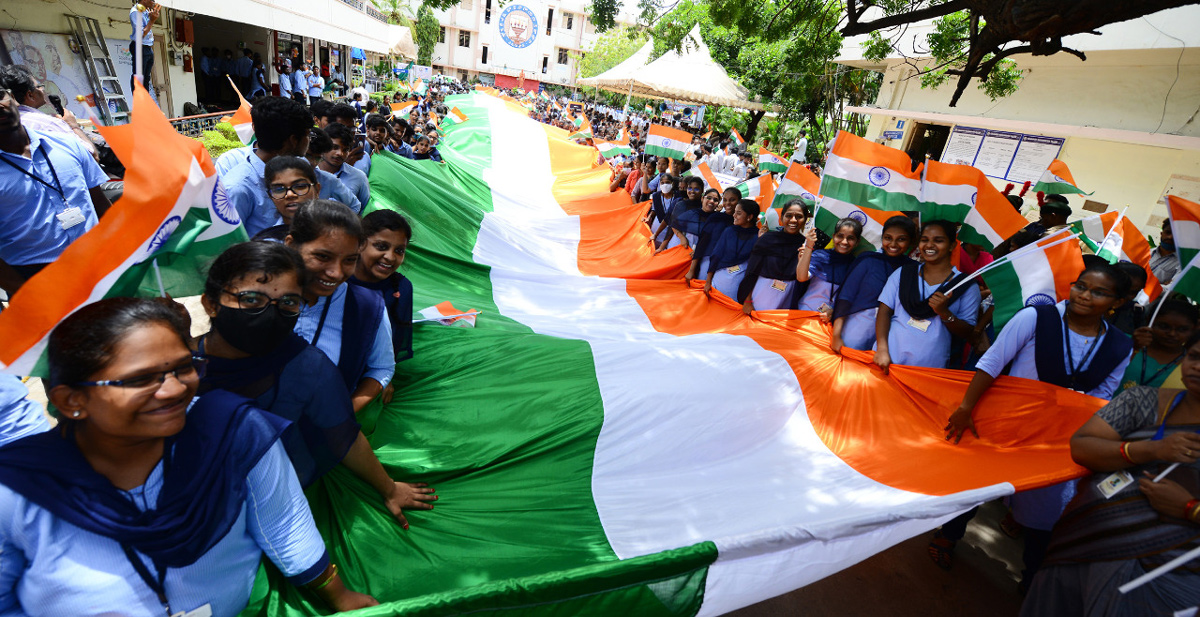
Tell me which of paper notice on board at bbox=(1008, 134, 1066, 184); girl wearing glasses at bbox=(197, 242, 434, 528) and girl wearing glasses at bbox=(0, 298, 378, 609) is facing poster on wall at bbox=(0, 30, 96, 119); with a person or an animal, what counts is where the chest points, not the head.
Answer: the paper notice on board

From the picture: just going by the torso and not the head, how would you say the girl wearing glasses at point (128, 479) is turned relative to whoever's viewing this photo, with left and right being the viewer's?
facing the viewer and to the right of the viewer

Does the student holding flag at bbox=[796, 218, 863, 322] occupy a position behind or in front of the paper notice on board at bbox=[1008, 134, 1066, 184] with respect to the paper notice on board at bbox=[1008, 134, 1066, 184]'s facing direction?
in front

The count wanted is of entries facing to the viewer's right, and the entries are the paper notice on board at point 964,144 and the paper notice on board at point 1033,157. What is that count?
0

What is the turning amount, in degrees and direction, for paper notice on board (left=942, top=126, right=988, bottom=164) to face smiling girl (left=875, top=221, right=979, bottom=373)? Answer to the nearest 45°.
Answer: approximately 45° to its left

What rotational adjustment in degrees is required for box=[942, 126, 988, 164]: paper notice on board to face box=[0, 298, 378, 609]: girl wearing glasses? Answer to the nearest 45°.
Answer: approximately 45° to its left

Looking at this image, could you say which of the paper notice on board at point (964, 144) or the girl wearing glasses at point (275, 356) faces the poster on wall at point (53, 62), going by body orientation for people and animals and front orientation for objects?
the paper notice on board

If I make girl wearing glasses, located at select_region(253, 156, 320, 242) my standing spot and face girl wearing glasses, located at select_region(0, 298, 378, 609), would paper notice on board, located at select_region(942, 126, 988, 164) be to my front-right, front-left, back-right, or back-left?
back-left

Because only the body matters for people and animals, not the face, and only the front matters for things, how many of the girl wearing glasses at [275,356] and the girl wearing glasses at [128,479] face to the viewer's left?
0

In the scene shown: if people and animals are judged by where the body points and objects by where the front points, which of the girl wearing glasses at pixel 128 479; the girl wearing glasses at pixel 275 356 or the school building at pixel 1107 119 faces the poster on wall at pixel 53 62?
the school building

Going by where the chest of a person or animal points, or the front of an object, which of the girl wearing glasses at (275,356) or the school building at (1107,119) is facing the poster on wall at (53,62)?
the school building

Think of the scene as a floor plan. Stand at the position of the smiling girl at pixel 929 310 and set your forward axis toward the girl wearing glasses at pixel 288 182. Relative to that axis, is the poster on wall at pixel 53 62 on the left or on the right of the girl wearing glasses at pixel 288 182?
right

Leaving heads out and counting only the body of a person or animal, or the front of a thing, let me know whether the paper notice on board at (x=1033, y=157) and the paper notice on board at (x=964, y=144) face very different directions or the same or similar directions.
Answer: same or similar directions

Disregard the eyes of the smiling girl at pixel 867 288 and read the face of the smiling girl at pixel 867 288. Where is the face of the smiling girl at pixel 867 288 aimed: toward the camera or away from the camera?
toward the camera

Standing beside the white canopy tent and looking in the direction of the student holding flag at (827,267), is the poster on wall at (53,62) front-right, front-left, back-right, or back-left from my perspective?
front-right

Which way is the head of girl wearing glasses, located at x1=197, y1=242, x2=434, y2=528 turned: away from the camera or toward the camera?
toward the camera

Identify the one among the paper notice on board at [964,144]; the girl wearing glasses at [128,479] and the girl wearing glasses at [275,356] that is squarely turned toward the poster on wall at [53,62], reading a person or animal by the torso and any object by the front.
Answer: the paper notice on board

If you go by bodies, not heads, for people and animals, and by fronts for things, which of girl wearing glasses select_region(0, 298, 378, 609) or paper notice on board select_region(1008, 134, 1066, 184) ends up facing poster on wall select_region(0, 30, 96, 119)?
the paper notice on board

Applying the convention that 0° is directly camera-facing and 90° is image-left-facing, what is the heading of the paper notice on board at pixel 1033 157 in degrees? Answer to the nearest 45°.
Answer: approximately 45°
